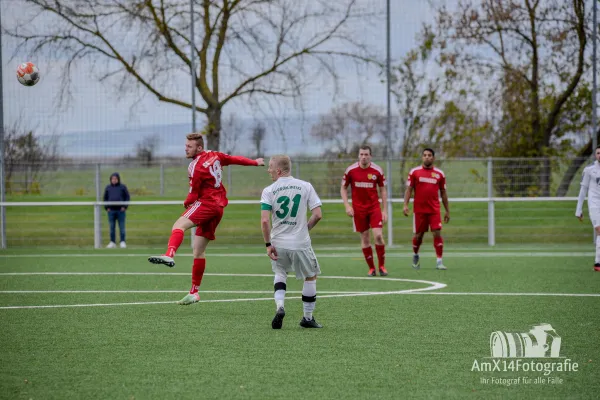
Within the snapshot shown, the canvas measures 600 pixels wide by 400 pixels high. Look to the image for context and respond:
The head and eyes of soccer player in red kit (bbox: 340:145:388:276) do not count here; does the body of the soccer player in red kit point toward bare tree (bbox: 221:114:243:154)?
no

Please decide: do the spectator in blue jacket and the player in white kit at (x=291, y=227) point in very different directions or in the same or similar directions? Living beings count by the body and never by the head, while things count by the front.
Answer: very different directions

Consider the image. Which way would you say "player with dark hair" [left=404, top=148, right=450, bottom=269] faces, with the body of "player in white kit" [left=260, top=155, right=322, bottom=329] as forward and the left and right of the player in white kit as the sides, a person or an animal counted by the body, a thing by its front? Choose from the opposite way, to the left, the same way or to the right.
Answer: the opposite way

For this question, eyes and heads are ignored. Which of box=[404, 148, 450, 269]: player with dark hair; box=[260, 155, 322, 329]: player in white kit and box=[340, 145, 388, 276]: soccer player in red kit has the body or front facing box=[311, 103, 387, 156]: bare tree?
the player in white kit

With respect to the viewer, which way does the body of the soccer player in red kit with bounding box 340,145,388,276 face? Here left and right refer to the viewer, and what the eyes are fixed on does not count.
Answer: facing the viewer

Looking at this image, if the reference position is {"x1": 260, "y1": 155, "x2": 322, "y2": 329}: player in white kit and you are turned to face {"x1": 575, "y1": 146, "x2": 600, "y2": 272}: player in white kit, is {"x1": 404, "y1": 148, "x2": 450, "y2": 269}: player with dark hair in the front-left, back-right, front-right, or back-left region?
front-left

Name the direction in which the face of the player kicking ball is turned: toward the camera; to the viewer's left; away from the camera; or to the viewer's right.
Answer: to the viewer's left

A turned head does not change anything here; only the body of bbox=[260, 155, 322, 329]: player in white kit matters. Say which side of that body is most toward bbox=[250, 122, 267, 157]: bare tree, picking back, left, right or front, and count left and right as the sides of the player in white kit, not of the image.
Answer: front

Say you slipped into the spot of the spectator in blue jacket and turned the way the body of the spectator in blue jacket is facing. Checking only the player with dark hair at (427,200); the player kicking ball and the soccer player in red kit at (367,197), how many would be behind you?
0

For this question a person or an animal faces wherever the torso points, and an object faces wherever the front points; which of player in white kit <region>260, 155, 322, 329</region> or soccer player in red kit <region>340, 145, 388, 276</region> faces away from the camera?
the player in white kit

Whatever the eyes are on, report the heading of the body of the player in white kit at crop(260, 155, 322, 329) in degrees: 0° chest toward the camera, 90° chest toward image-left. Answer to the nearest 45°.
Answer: approximately 180°

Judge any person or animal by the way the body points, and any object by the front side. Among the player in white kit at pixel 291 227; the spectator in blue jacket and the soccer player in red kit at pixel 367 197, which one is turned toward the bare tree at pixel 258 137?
the player in white kit

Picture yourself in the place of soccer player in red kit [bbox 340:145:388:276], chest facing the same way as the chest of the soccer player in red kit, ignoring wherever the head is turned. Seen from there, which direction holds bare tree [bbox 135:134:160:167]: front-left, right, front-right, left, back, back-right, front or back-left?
back-right

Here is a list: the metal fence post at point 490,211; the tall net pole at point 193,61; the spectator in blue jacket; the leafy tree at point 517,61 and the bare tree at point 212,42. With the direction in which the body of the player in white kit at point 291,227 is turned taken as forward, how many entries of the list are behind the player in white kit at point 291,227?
0

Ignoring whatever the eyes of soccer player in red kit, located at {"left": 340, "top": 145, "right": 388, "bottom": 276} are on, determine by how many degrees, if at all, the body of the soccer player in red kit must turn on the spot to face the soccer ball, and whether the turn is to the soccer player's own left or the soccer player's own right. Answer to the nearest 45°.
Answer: approximately 90° to the soccer player's own right

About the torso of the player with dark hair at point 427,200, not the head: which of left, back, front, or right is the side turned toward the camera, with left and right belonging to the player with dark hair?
front

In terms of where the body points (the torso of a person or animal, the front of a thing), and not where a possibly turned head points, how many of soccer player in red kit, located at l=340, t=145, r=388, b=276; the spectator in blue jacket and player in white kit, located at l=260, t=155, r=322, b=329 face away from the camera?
1

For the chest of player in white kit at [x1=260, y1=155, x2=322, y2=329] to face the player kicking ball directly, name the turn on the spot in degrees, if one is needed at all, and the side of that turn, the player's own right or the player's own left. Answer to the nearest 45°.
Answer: approximately 45° to the player's own left
